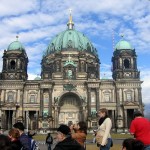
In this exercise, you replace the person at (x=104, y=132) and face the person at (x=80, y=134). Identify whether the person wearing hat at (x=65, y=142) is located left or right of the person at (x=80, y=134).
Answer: left

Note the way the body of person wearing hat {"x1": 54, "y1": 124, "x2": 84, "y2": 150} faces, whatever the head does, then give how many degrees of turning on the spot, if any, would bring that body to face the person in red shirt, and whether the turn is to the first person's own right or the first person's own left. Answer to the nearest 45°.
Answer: approximately 135° to the first person's own right

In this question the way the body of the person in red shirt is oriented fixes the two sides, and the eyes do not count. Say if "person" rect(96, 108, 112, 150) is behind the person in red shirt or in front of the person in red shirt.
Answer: in front

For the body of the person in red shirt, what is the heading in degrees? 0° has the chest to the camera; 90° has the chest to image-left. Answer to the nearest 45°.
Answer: approximately 135°
